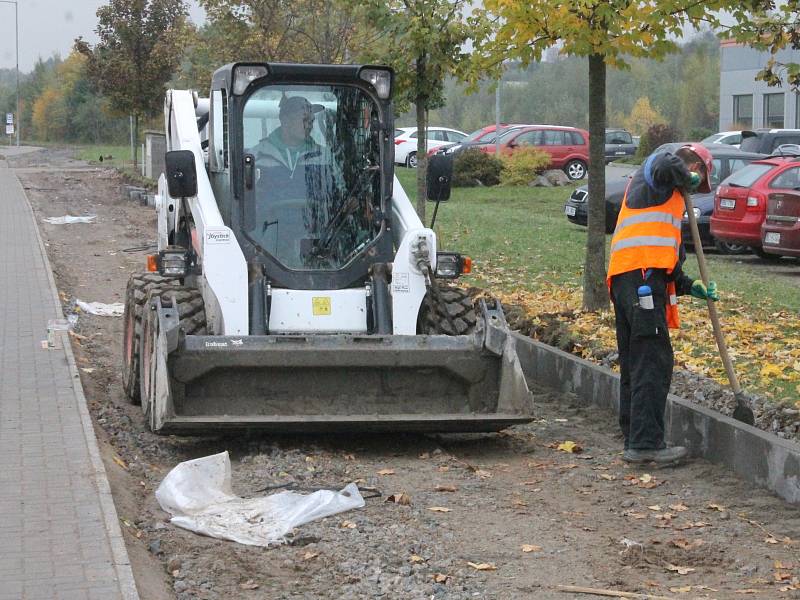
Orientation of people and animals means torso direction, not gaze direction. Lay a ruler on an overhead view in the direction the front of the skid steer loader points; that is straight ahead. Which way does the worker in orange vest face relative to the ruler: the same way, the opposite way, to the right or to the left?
to the left

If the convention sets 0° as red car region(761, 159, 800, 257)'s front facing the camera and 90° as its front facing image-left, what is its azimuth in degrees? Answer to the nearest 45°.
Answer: approximately 225°

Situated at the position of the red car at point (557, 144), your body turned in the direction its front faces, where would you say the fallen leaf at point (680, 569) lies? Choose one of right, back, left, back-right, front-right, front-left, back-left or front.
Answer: left

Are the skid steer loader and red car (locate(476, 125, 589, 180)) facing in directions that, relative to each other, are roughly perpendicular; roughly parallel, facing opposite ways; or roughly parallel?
roughly perpendicular

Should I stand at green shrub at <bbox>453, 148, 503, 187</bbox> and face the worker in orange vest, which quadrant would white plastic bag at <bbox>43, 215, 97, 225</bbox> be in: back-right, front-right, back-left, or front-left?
front-right

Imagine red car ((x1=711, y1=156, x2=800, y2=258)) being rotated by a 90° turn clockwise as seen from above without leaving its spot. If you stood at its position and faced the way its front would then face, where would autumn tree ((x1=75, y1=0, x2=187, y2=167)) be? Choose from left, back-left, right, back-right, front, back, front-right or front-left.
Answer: back

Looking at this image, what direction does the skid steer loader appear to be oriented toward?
toward the camera

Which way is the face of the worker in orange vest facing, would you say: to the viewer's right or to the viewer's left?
to the viewer's right

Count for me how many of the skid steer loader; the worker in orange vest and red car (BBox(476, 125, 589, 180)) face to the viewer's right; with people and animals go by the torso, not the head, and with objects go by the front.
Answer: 1

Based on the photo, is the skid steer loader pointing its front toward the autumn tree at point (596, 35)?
no

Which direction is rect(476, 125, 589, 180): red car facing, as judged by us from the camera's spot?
facing to the left of the viewer

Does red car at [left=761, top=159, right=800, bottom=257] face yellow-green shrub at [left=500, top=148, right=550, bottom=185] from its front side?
no

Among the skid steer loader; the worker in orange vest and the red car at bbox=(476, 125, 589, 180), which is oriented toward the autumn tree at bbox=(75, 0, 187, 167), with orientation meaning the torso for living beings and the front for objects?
the red car

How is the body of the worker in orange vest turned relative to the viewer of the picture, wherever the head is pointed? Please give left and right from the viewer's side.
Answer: facing to the right of the viewer

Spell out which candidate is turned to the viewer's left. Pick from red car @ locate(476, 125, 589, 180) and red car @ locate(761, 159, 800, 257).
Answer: red car @ locate(476, 125, 589, 180)

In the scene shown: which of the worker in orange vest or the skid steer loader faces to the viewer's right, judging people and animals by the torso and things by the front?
the worker in orange vest

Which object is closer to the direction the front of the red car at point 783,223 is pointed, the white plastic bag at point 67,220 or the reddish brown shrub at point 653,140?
the reddish brown shrub
